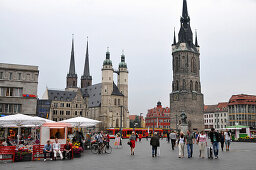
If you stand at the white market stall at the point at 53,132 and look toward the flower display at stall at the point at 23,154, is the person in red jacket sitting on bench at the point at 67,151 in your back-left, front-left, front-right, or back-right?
front-left

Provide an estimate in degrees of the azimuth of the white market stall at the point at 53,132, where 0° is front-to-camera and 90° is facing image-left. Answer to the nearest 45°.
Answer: approximately 0°

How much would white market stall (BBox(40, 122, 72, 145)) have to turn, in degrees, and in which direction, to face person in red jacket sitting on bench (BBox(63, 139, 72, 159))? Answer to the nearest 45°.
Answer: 0° — it already faces them
